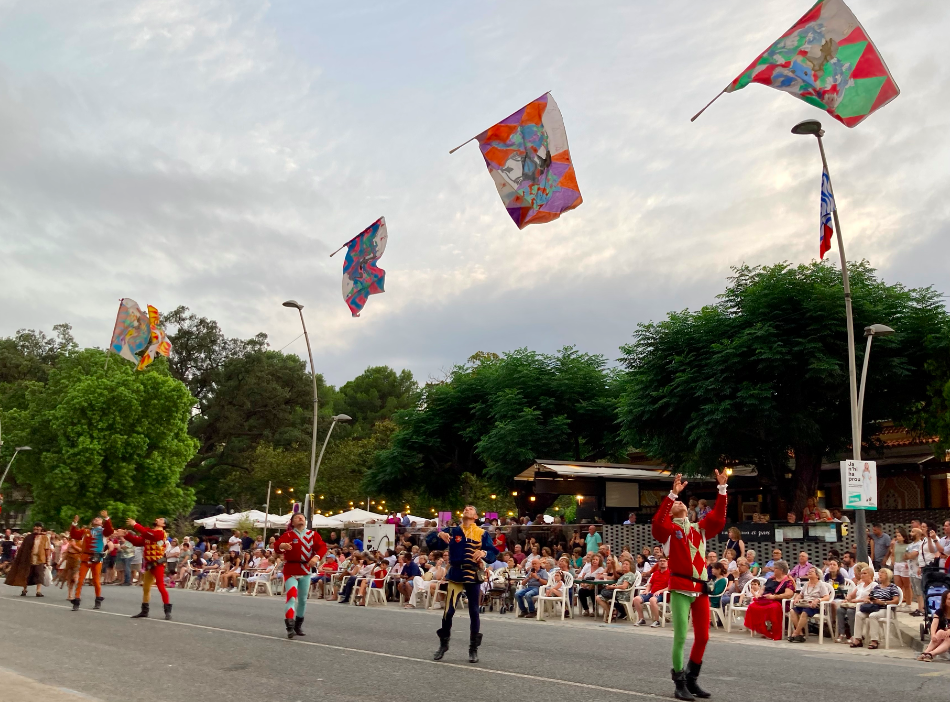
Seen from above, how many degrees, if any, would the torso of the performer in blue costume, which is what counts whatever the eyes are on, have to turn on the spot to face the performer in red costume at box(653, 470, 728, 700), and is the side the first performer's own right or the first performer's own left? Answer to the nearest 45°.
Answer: approximately 45° to the first performer's own left

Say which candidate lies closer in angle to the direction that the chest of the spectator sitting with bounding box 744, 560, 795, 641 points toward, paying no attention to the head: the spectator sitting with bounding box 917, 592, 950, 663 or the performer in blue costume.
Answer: the performer in blue costume

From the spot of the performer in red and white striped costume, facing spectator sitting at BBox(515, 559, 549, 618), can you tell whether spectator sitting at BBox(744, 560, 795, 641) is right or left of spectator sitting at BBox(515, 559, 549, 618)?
right

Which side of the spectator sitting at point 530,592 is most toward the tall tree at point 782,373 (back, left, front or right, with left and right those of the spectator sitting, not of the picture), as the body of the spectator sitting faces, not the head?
back

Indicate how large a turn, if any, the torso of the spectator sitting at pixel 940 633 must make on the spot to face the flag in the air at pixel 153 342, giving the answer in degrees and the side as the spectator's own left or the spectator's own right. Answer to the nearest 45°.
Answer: approximately 90° to the spectator's own right

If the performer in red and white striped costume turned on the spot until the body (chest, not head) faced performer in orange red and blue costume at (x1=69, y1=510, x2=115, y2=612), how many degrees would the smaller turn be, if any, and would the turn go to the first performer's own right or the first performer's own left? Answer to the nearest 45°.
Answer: approximately 135° to the first performer's own right

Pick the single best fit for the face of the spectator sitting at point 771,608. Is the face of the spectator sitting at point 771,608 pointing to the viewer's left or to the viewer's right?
to the viewer's left

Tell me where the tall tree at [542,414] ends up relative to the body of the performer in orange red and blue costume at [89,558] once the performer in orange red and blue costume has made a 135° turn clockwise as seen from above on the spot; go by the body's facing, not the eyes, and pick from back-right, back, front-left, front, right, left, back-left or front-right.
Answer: right

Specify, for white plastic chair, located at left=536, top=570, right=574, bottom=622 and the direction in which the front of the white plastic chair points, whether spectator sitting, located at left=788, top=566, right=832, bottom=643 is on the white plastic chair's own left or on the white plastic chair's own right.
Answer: on the white plastic chair's own left
